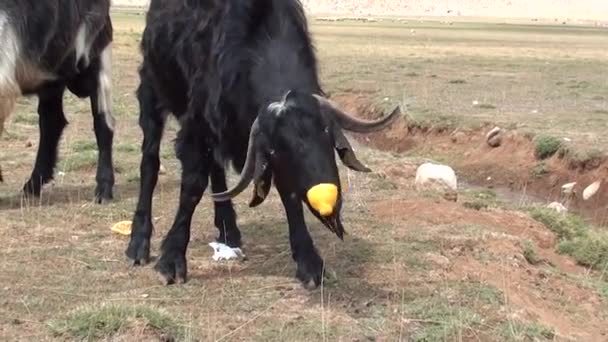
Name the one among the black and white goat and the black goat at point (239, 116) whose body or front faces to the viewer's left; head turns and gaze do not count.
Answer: the black and white goat

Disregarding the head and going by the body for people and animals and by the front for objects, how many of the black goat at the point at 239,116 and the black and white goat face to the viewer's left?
1

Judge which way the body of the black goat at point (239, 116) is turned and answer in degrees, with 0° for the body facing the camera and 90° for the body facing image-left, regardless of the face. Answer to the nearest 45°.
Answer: approximately 315°

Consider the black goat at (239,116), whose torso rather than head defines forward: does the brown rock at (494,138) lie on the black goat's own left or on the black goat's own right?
on the black goat's own left

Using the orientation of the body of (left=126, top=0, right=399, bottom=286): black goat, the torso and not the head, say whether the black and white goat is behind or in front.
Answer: behind

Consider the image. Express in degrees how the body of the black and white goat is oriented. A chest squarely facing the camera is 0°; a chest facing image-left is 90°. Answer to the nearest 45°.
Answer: approximately 90°
